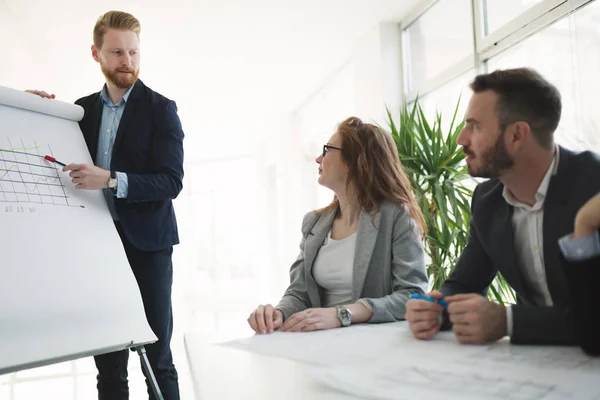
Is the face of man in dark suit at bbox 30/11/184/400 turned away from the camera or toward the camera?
toward the camera

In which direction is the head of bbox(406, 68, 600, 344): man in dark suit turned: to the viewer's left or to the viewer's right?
to the viewer's left

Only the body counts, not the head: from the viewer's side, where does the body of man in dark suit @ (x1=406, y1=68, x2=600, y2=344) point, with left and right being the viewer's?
facing the viewer and to the left of the viewer

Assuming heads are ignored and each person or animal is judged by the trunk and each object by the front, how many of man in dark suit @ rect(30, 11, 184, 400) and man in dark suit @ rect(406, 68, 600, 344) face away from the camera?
0

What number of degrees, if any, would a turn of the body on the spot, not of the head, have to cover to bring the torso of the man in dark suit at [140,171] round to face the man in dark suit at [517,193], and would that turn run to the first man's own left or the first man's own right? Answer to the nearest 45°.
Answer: approximately 90° to the first man's own left

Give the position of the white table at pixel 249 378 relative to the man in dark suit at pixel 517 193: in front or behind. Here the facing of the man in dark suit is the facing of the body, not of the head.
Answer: in front

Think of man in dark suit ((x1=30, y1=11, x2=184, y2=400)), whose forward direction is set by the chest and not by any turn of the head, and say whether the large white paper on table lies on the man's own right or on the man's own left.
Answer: on the man's own left

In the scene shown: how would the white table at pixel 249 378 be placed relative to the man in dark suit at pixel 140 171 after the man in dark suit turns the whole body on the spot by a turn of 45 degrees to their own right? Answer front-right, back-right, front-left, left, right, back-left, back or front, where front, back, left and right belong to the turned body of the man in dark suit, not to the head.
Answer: left
